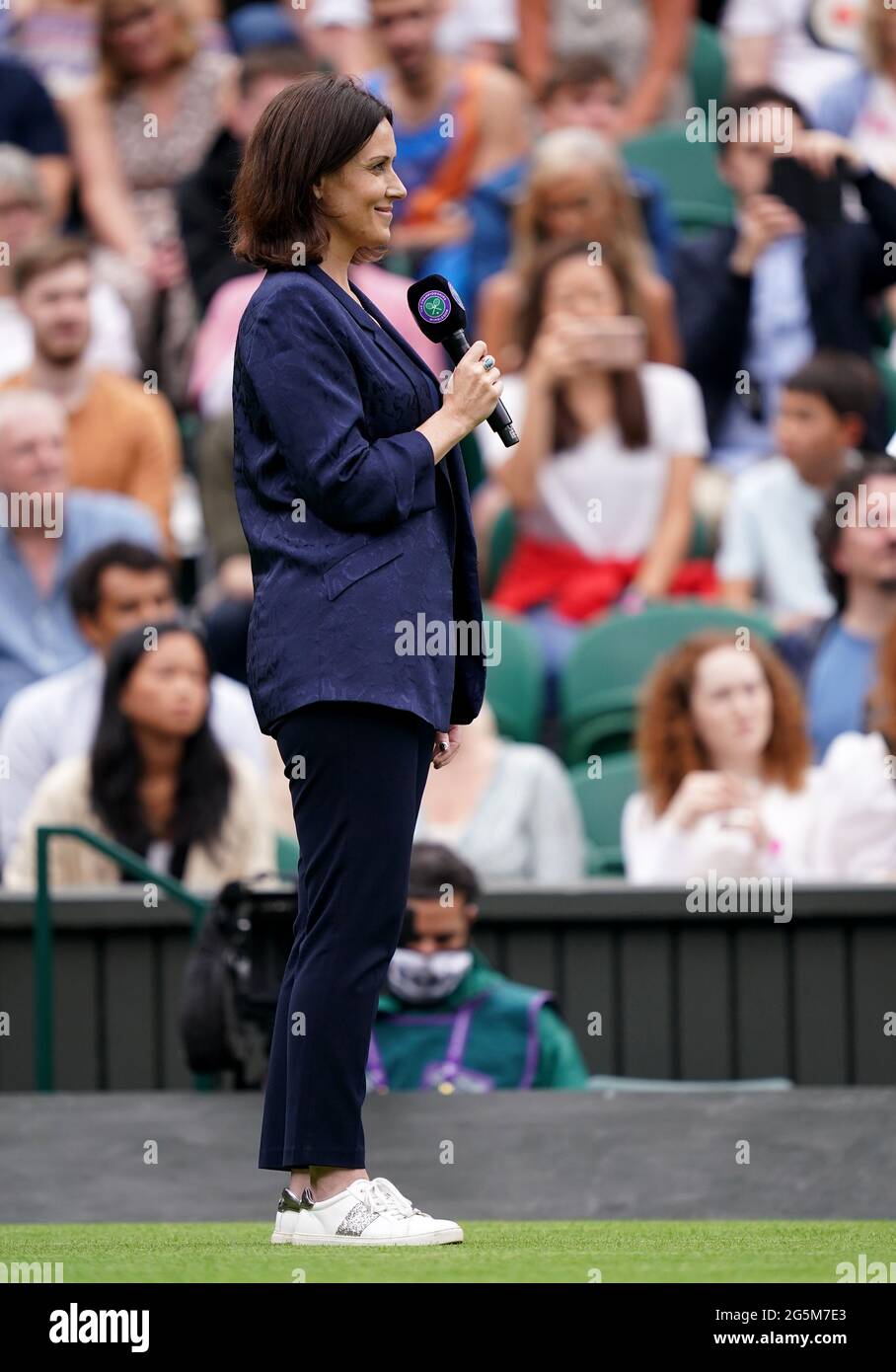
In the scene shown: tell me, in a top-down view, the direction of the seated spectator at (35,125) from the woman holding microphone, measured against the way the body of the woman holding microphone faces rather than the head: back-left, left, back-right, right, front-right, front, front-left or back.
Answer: left

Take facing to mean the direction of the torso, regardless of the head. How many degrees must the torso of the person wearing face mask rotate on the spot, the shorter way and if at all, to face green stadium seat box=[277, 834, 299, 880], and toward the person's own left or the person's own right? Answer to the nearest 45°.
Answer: approximately 180°

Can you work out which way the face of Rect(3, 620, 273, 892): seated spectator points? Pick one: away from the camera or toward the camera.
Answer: toward the camera

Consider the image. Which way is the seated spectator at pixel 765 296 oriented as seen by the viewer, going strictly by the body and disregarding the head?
toward the camera

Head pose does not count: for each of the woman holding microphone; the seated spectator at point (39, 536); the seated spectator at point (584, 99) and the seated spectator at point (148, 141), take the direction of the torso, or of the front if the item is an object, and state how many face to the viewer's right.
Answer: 1

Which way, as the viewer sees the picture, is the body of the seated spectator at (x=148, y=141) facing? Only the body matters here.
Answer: toward the camera

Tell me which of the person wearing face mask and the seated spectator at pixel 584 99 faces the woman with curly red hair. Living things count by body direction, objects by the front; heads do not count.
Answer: the seated spectator

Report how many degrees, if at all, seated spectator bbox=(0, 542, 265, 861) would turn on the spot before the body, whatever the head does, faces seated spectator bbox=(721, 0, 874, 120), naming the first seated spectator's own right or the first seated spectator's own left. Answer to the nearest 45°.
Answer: approximately 90° to the first seated spectator's own left

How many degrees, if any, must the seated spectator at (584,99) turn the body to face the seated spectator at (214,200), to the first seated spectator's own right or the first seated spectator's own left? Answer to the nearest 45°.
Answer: approximately 90° to the first seated spectator's own right

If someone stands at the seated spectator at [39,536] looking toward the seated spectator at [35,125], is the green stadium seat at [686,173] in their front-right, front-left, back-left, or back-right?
front-right

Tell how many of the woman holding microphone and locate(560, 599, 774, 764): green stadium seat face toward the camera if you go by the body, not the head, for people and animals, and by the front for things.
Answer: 1

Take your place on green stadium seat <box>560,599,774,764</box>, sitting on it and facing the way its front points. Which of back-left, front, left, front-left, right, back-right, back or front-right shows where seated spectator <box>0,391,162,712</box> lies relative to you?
right

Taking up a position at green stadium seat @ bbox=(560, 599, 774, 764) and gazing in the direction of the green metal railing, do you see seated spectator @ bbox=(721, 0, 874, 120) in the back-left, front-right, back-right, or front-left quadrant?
back-right
